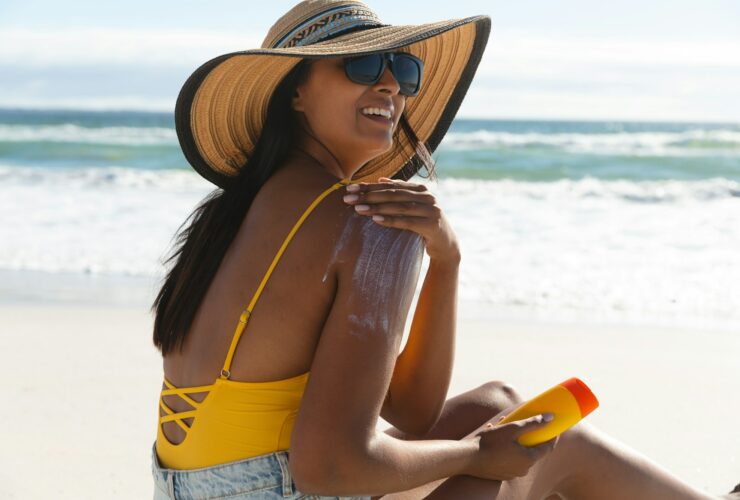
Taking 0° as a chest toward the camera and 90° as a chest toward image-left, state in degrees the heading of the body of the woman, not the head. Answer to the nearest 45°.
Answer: approximately 270°

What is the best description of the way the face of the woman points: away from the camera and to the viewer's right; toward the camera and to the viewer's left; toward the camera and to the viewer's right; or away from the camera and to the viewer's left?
toward the camera and to the viewer's right
